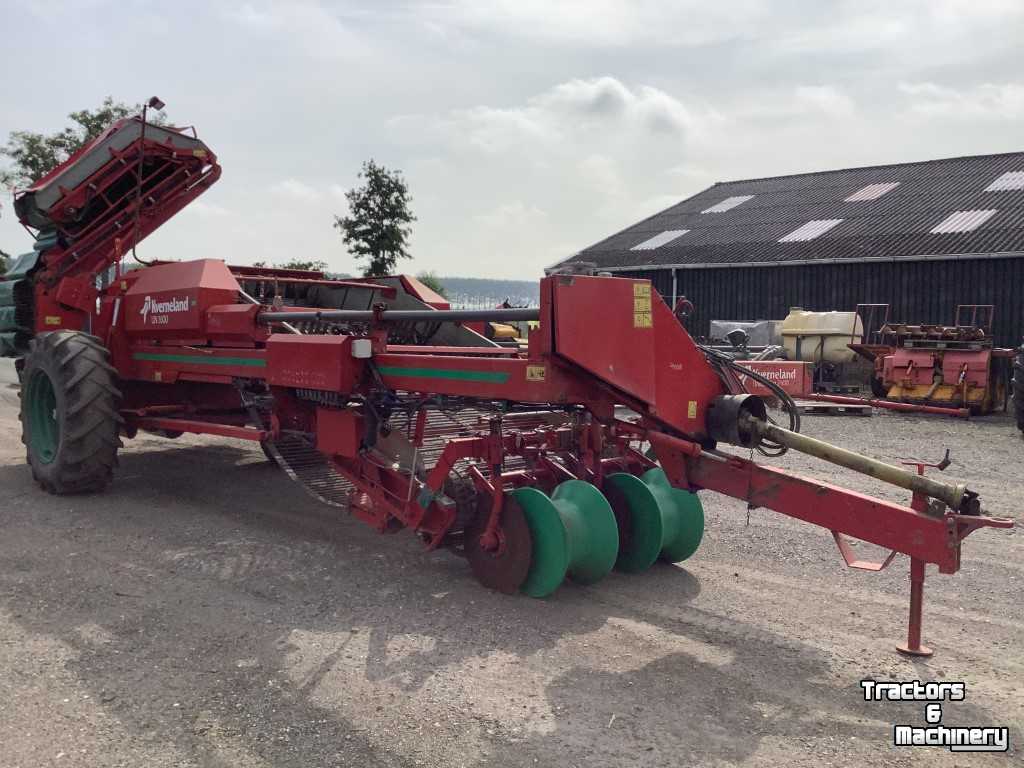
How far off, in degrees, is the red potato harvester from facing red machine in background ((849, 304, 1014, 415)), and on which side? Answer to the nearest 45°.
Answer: approximately 90° to its left

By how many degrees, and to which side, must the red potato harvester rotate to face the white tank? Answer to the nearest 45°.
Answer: approximately 90° to its left

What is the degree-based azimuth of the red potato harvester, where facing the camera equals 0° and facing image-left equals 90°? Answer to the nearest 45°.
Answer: approximately 315°

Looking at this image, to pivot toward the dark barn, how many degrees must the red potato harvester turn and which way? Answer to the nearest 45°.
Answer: approximately 90° to its left
